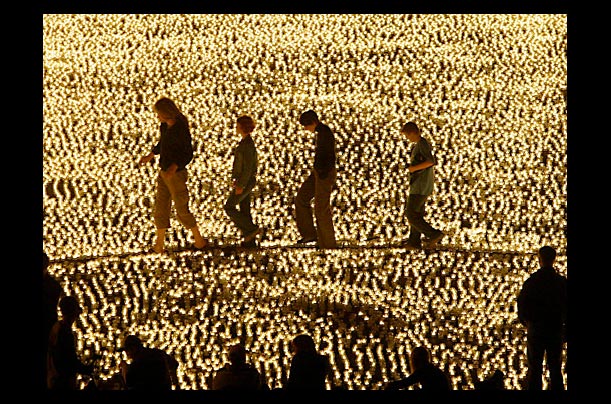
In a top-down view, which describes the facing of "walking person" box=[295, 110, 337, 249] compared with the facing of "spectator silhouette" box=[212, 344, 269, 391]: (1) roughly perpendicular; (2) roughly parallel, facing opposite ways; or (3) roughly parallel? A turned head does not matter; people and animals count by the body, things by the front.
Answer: roughly perpendicular

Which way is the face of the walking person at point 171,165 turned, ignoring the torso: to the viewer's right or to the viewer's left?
to the viewer's left

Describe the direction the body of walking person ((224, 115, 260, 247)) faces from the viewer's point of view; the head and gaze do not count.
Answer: to the viewer's left

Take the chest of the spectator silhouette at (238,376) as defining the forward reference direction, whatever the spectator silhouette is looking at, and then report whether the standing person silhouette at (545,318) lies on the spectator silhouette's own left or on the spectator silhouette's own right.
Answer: on the spectator silhouette's own right

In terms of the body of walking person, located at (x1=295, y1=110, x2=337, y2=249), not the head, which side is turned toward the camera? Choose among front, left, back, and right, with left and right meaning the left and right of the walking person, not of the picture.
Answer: left

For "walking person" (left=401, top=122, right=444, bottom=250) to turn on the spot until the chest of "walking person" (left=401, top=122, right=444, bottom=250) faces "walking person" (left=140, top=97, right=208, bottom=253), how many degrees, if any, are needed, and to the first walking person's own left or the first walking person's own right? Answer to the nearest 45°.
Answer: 0° — they already face them

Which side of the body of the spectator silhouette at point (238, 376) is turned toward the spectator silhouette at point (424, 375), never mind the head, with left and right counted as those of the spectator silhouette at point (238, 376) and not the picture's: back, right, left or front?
right

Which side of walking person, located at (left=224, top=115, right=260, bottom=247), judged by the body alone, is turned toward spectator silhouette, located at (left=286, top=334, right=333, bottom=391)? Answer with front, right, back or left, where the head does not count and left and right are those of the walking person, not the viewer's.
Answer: left

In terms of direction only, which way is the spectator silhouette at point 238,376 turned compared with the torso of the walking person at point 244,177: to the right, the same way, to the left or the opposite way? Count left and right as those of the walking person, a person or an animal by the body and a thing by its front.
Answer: to the right

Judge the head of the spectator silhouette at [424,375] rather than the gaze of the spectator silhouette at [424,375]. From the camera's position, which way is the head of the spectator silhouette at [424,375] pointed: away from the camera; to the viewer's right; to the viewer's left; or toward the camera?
away from the camera

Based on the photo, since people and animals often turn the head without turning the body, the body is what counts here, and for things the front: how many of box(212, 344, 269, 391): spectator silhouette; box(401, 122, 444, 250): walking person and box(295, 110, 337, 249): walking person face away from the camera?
1

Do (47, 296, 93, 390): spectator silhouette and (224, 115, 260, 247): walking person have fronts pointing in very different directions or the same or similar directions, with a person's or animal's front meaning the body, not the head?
very different directions

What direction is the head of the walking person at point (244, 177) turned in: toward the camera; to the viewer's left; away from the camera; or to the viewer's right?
to the viewer's left

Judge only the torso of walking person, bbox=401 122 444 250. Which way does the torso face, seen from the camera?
to the viewer's left

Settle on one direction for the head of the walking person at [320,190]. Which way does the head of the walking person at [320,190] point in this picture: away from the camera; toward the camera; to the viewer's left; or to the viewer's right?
to the viewer's left
